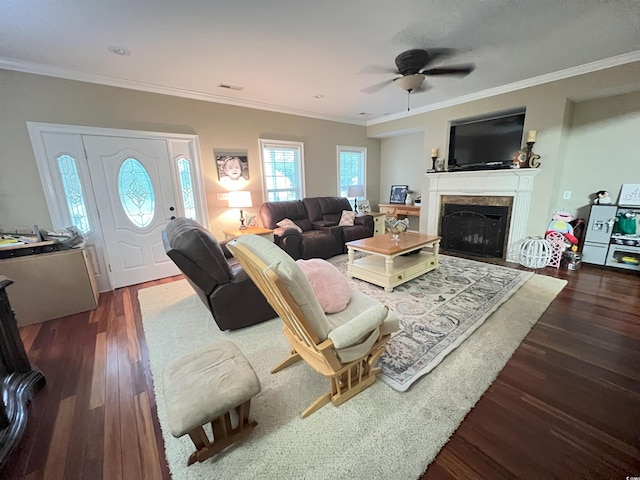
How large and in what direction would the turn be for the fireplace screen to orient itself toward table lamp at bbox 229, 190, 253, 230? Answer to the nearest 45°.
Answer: approximately 45° to its right

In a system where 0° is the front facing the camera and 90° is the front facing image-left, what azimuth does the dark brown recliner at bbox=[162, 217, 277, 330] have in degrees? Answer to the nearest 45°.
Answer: approximately 225°

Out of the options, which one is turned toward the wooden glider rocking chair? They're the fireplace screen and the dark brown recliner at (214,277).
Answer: the fireplace screen

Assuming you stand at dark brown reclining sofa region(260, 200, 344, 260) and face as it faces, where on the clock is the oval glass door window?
The oval glass door window is roughly at 4 o'clock from the dark brown reclining sofa.
